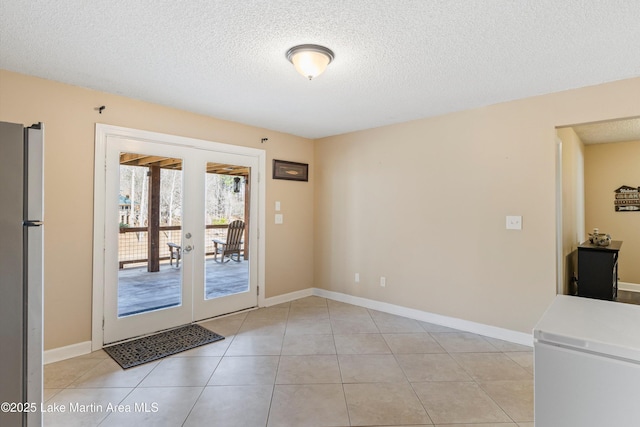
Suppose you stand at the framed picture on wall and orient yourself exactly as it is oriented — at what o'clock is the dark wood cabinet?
The dark wood cabinet is roughly at 11 o'clock from the framed picture on wall.

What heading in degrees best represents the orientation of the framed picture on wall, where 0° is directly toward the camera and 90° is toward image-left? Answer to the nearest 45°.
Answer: approximately 315°

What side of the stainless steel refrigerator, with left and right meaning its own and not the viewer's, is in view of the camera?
right

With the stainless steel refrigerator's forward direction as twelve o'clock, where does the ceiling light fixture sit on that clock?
The ceiling light fixture is roughly at 12 o'clock from the stainless steel refrigerator.

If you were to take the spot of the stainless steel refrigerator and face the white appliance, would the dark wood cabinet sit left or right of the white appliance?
left

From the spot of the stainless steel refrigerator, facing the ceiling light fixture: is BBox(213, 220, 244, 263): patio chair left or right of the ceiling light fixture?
left

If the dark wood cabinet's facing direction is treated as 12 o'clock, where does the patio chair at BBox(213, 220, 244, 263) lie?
The patio chair is roughly at 5 o'clock from the dark wood cabinet.

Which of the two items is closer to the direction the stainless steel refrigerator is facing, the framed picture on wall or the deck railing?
the framed picture on wall

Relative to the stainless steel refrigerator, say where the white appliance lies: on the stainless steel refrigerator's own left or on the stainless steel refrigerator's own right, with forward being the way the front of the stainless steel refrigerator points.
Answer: on the stainless steel refrigerator's own right
